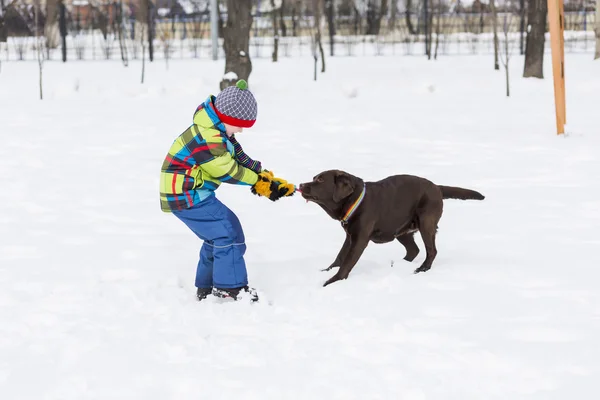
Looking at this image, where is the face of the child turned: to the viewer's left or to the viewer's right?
to the viewer's right

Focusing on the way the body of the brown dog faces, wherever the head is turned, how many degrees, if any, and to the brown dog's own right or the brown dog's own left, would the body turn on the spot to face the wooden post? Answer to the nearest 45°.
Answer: approximately 90° to the brown dog's own right

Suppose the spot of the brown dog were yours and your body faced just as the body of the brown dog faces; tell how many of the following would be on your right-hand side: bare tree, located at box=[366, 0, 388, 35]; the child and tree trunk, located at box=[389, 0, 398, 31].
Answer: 2

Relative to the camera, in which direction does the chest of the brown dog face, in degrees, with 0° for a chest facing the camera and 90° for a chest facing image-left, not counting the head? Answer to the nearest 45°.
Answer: approximately 90°

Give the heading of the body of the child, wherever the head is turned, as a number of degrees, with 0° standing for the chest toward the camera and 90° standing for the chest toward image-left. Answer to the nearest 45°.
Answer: approximately 270°

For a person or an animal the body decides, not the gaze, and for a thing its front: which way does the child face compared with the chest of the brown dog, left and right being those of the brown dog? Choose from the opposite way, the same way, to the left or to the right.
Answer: the opposite way

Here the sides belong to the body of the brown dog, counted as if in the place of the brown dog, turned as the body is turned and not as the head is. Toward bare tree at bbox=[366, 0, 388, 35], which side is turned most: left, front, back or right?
right

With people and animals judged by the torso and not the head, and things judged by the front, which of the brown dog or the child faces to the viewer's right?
the child

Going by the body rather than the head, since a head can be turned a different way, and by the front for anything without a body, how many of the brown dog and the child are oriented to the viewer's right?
1

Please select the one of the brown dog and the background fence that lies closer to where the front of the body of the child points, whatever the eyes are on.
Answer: the brown dog

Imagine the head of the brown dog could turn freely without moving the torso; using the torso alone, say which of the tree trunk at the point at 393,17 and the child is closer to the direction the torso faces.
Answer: the child

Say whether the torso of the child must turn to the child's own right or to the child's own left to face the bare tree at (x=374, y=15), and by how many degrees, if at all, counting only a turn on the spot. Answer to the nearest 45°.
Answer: approximately 90° to the child's own left
